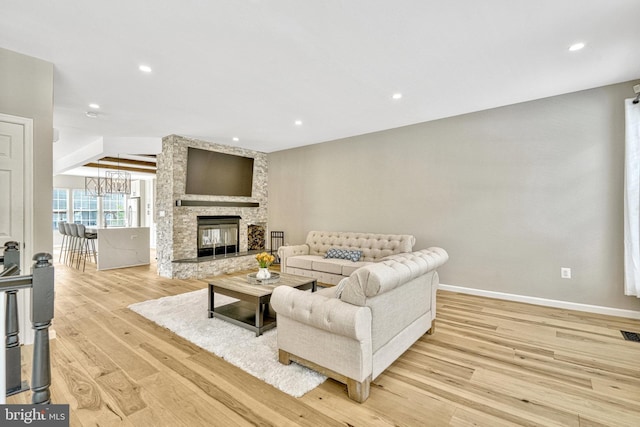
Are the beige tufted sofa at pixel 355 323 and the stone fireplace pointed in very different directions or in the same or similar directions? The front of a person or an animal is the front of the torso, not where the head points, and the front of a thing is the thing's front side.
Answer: very different directions

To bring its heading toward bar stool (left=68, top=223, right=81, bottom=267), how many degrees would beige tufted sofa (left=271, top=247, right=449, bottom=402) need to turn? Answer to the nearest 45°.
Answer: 0° — it already faces it

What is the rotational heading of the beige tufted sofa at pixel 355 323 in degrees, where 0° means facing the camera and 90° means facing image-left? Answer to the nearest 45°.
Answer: approximately 135°

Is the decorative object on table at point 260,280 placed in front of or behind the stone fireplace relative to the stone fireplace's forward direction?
in front

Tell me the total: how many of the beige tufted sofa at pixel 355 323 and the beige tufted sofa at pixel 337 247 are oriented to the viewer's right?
0

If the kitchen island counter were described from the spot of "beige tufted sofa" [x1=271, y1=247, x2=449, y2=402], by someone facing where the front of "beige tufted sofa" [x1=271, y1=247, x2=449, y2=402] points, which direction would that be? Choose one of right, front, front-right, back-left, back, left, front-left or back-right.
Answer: front

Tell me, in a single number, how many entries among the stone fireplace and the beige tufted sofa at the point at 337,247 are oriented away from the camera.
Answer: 0

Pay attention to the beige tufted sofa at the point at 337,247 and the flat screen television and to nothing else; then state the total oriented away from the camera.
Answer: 0

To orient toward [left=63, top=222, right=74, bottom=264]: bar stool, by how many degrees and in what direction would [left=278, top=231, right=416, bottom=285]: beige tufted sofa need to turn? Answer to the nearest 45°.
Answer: approximately 45° to its right

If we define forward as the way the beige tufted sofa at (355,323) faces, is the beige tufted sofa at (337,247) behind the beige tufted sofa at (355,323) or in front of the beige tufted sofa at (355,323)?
in front

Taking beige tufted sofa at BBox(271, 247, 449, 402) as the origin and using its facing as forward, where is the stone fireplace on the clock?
The stone fireplace is roughly at 12 o'clock from the beige tufted sofa.

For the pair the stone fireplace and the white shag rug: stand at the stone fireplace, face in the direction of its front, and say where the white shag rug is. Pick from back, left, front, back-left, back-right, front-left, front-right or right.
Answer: front-right

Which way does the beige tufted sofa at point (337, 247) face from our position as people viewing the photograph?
facing the viewer and to the left of the viewer

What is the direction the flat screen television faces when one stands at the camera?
facing the viewer and to the right of the viewer

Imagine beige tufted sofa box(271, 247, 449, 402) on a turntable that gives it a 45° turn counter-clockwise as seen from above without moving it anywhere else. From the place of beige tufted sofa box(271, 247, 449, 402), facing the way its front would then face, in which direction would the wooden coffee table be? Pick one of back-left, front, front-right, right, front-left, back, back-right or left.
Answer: front-right

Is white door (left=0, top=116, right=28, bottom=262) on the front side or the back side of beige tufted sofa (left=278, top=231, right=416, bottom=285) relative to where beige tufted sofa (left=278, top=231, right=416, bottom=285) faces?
on the front side
